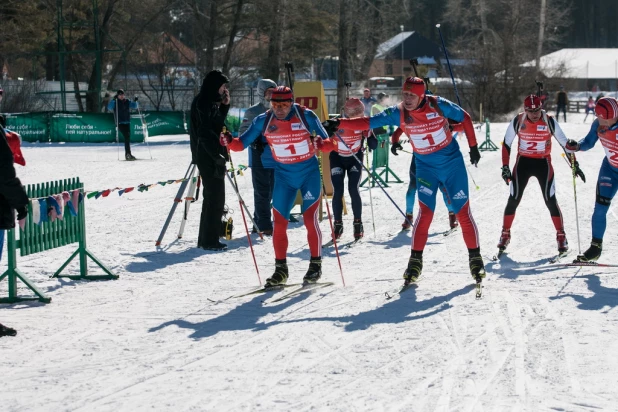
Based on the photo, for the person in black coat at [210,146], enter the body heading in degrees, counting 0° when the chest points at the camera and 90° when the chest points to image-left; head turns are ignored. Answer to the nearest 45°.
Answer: approximately 270°

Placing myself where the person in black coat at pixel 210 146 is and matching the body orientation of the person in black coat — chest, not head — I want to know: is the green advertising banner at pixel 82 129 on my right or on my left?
on my left

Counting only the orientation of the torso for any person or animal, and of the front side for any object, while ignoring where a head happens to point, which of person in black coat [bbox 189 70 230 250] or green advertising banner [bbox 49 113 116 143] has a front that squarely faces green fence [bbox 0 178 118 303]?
the green advertising banner

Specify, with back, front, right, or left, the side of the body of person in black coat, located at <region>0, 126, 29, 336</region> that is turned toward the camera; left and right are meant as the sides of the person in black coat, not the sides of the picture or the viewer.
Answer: right

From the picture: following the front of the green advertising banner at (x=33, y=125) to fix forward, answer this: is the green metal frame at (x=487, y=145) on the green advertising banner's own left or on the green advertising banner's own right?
on the green advertising banner's own left

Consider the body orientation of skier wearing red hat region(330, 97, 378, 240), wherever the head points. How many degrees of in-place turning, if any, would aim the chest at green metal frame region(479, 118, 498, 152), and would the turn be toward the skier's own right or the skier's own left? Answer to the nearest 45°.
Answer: approximately 180°
